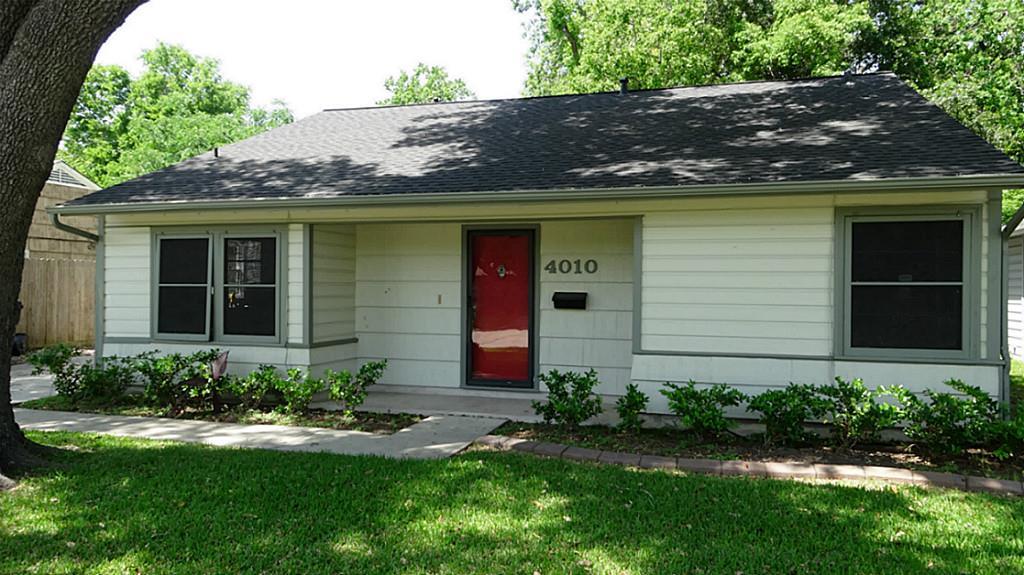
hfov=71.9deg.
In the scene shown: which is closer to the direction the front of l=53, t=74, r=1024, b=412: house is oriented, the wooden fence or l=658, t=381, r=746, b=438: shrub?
the shrub

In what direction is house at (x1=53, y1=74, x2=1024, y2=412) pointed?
toward the camera

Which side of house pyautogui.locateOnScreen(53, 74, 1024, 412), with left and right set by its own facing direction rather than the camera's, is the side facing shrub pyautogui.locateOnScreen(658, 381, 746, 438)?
front

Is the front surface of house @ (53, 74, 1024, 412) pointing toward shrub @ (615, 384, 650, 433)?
yes

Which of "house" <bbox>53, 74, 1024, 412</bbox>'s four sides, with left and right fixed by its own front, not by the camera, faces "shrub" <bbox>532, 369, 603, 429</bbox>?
front

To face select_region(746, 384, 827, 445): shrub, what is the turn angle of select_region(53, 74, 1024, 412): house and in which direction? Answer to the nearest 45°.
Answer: approximately 45° to its left

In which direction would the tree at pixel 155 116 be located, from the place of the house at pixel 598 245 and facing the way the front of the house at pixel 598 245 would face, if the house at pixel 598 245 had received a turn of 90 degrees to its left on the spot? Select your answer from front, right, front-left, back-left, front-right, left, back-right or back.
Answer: back-left

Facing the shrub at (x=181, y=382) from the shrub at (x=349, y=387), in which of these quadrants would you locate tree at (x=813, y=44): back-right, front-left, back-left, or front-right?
back-right

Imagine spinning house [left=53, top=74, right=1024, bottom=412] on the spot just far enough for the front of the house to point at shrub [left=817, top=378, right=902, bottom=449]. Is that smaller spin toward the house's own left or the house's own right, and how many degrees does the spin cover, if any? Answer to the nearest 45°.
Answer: approximately 45° to the house's own left
